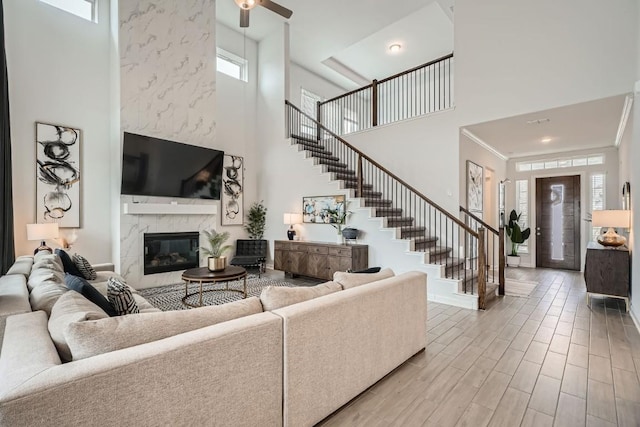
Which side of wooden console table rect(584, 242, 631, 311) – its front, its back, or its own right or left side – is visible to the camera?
left

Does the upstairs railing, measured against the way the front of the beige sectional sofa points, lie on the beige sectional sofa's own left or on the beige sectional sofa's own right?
on the beige sectional sofa's own right

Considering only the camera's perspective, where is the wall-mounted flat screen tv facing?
facing the viewer and to the right of the viewer

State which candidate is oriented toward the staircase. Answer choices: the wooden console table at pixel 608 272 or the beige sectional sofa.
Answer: the wooden console table

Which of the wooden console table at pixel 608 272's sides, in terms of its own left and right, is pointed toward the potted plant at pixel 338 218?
front

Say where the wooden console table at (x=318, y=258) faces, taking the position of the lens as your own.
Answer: facing the viewer and to the left of the viewer

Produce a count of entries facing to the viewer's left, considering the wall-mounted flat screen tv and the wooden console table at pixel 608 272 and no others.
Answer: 1

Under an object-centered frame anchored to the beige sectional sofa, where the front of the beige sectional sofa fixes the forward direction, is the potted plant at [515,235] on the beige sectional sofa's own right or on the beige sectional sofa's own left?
on the beige sectional sofa's own right

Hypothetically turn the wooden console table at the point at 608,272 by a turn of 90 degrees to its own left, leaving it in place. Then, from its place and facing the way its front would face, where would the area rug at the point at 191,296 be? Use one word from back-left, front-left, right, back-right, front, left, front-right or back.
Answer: front-right

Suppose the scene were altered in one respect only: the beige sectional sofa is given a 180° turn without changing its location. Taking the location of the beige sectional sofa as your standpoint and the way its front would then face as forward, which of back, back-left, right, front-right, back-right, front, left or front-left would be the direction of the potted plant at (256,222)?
back-left

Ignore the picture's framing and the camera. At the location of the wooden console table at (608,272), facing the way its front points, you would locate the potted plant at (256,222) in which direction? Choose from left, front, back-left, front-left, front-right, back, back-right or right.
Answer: front

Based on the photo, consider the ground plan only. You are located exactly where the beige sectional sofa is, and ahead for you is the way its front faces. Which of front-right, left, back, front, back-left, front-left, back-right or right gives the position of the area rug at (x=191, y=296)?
front-right

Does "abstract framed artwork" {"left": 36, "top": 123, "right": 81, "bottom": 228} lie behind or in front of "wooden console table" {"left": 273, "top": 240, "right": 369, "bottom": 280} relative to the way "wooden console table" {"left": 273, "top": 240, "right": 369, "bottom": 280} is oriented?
in front

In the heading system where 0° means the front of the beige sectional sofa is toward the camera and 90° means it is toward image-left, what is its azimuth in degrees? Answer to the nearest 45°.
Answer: approximately 135°
